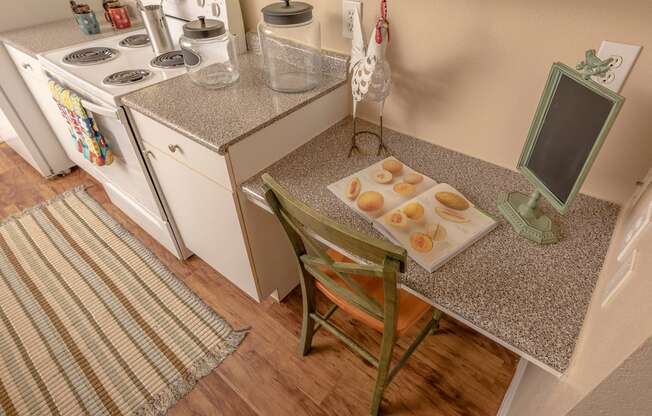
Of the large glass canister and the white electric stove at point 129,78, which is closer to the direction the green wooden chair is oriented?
the large glass canister

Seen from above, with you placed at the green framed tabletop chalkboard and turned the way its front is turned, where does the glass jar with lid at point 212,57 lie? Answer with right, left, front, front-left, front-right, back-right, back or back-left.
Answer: front-right

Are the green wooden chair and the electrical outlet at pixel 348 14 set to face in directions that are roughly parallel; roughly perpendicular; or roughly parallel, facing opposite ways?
roughly parallel, facing opposite ways

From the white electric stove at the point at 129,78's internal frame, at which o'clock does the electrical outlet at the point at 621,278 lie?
The electrical outlet is roughly at 10 o'clock from the white electric stove.

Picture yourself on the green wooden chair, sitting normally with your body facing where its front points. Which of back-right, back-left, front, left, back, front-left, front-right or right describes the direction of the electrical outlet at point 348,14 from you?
front-left

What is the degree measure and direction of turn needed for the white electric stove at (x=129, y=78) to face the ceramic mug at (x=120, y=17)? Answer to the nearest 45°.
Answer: approximately 135° to its right

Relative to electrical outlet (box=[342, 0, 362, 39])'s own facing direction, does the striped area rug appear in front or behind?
in front

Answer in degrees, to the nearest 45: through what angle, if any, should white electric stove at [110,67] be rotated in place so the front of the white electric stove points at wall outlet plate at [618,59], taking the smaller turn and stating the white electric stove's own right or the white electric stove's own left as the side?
approximately 90° to the white electric stove's own left

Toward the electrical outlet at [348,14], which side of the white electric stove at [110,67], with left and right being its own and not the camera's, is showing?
left

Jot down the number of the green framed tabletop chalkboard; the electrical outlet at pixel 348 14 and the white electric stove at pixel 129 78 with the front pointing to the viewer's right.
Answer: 0

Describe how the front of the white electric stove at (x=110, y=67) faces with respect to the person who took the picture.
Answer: facing the viewer and to the left of the viewer

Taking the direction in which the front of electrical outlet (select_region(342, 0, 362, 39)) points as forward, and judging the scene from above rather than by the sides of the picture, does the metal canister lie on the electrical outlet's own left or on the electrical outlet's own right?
on the electrical outlet's own right

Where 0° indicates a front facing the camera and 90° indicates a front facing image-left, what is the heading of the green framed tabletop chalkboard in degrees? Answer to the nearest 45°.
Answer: approximately 45°

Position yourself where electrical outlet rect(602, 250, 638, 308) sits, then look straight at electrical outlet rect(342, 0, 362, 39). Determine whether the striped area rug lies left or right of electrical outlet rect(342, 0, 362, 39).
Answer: left

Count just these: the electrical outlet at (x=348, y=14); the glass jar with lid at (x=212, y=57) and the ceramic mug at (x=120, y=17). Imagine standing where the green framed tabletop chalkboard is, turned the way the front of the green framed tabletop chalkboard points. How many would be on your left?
0

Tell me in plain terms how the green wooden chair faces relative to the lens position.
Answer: facing away from the viewer and to the right of the viewer
